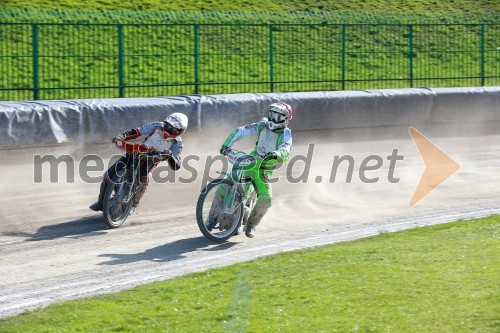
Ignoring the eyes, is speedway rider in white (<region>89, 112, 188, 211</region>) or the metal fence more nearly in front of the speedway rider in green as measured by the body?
the speedway rider in white

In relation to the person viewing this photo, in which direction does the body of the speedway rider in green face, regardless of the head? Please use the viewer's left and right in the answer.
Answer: facing the viewer and to the left of the viewer

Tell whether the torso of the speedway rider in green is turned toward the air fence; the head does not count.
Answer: no

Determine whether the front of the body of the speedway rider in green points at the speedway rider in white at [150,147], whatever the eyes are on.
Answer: no

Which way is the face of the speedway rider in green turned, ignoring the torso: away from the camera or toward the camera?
toward the camera

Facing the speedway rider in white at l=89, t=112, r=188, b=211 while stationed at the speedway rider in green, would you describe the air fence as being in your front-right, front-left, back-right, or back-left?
front-right

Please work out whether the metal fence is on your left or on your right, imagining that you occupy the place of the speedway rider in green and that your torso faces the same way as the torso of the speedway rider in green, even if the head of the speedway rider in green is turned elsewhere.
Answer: on your right
